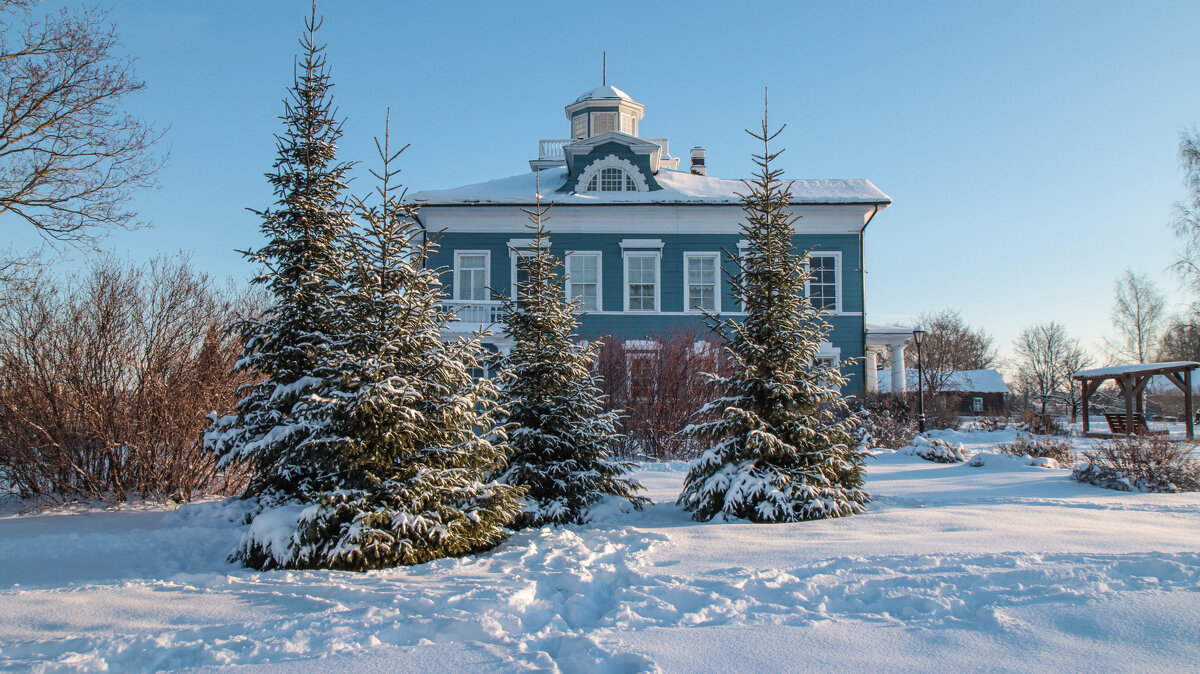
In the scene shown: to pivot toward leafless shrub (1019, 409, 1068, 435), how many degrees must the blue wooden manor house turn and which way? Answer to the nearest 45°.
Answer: approximately 90° to its left

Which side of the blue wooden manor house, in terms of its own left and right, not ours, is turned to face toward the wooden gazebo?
left

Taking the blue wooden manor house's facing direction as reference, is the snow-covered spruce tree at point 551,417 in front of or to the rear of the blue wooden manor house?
in front

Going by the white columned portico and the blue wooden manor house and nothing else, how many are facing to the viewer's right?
1

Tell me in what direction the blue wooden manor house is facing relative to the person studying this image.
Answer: facing the viewer

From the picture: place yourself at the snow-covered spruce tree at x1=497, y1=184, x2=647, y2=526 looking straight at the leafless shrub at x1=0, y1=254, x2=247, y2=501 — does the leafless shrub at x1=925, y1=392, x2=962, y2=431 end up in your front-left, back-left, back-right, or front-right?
back-right

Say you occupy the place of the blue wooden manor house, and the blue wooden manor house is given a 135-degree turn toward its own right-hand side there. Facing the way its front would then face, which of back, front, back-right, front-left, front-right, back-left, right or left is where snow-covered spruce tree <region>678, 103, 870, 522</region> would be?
back-left

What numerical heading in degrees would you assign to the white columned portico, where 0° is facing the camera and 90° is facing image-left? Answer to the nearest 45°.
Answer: approximately 270°

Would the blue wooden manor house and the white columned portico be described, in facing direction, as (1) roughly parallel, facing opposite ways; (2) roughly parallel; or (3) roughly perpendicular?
roughly perpendicular

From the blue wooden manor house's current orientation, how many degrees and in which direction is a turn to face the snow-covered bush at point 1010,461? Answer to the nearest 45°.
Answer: approximately 45° to its left

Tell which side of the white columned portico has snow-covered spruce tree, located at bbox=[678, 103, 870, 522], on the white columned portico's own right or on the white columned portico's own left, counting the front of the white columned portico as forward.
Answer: on the white columned portico's own right

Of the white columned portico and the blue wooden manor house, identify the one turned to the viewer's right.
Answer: the white columned portico

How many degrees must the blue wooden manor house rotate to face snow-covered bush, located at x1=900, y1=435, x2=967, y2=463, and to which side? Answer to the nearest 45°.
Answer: approximately 45° to its left
